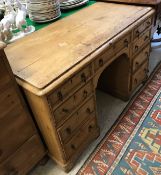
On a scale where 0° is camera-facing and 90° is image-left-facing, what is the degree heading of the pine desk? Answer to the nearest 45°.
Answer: approximately 315°

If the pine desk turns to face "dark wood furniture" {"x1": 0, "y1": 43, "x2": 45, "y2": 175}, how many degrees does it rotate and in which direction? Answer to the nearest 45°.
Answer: approximately 90° to its right
